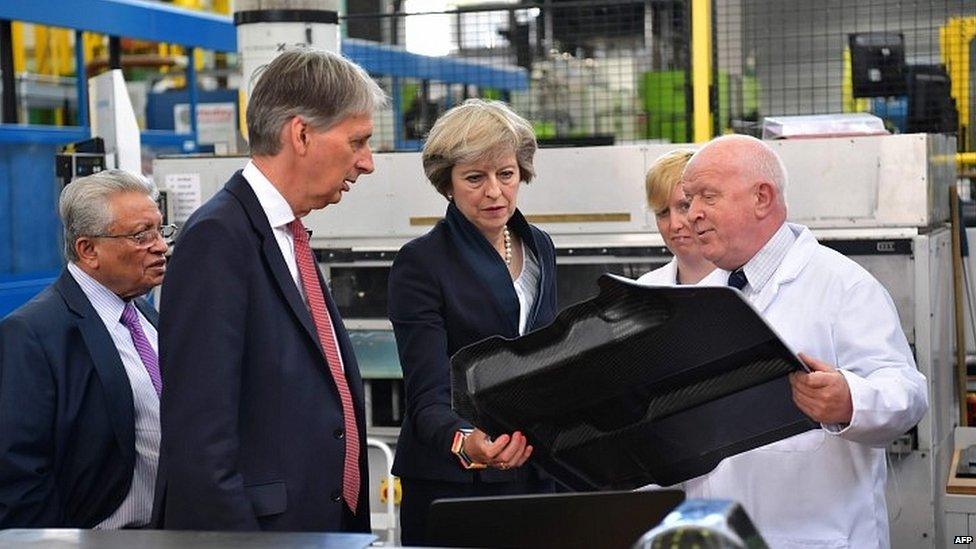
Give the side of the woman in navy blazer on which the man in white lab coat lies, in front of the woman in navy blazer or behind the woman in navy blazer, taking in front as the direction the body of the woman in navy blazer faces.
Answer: in front

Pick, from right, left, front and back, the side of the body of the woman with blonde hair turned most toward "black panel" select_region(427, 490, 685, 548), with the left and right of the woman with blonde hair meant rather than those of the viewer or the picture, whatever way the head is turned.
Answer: front

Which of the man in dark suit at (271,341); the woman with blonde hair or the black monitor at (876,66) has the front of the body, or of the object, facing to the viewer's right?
the man in dark suit

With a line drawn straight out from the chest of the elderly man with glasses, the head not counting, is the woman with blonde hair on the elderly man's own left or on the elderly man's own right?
on the elderly man's own left

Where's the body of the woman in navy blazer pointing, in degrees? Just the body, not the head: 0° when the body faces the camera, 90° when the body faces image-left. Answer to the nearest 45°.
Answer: approximately 315°

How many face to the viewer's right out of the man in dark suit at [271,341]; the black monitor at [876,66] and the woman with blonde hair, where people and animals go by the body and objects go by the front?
1

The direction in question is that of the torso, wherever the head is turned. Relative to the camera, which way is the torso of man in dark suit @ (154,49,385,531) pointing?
to the viewer's right

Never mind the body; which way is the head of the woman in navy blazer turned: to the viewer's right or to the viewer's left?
to the viewer's right

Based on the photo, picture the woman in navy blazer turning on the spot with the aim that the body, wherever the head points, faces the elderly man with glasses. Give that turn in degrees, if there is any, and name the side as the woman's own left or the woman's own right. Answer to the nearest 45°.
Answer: approximately 135° to the woman's own right

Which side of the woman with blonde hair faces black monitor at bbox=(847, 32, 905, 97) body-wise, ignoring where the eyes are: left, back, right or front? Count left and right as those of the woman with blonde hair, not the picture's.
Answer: back

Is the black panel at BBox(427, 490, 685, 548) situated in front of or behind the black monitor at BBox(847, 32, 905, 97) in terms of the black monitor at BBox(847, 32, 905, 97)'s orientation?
in front

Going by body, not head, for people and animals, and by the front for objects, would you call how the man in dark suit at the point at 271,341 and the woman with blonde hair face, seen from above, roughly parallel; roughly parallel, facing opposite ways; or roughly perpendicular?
roughly perpendicular

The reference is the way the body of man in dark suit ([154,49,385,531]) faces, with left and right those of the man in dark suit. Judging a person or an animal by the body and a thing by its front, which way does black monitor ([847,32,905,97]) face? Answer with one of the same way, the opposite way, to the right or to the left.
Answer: to the right
